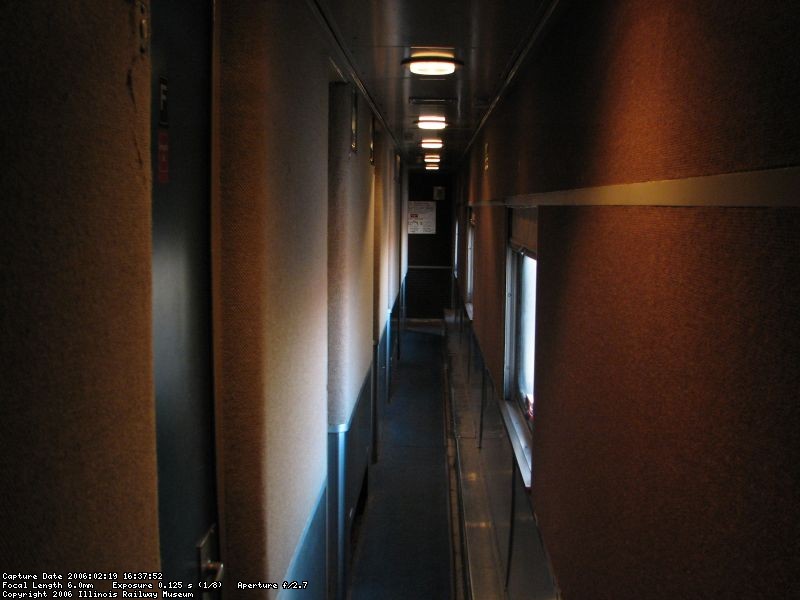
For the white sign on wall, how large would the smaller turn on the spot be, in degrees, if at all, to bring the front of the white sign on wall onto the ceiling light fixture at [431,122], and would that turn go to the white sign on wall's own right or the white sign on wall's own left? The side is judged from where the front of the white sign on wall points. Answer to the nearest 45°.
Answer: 0° — it already faces it

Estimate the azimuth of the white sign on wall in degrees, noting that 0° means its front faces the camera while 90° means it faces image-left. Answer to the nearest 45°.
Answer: approximately 0°

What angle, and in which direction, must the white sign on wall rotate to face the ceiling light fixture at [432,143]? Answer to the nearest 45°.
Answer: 0° — it already faces it

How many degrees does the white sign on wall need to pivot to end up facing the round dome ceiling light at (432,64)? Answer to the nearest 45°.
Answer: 0° — it already faces it
